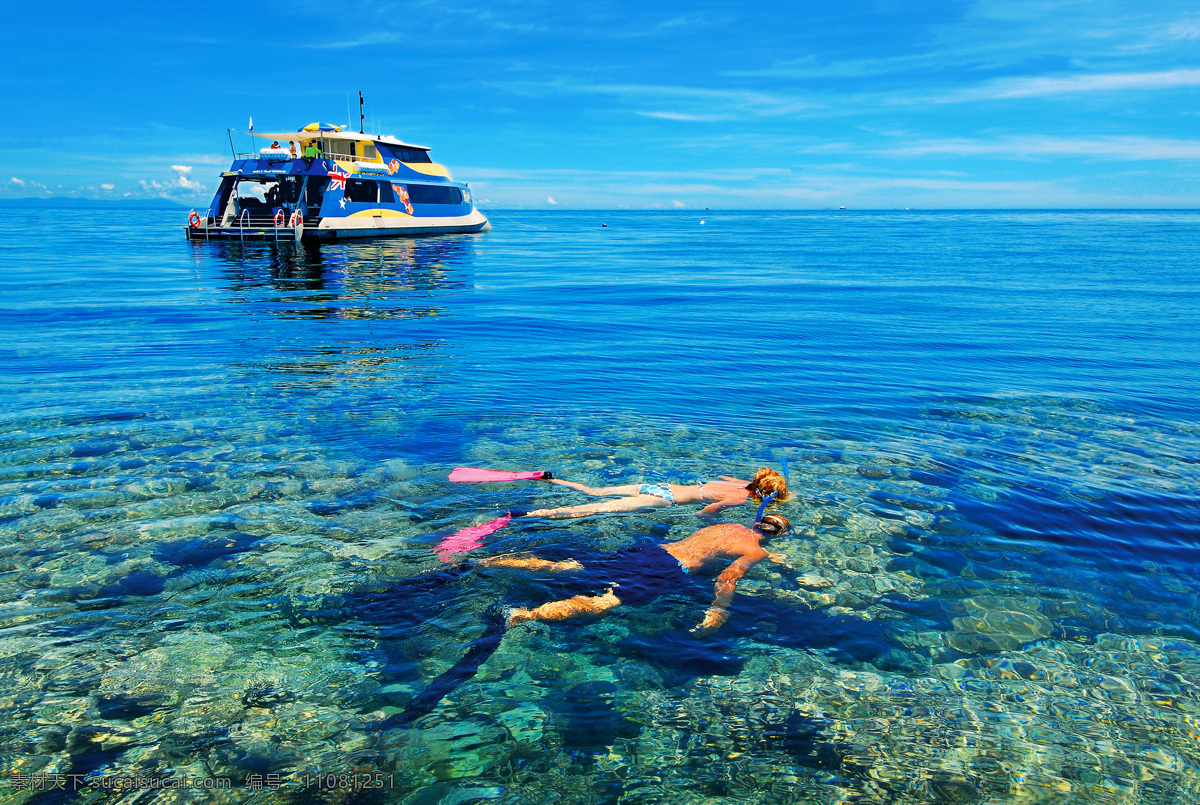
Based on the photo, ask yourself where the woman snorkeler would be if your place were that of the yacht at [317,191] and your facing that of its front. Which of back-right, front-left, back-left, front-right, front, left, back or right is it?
back-right

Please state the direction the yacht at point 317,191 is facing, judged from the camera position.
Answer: facing away from the viewer and to the right of the viewer

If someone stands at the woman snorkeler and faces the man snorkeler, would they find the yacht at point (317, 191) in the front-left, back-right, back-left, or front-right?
back-right

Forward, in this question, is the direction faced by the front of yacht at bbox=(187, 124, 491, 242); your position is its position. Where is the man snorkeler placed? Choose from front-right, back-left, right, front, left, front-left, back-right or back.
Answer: back-right
